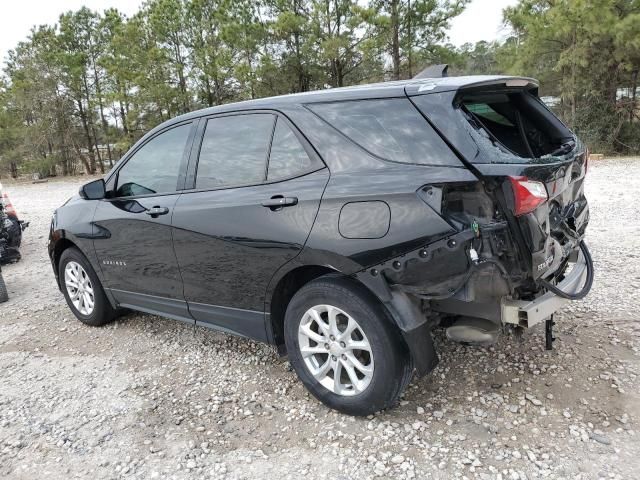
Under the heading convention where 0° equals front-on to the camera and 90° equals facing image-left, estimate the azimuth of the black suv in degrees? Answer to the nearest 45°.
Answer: approximately 135°

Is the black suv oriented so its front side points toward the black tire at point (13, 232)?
yes
